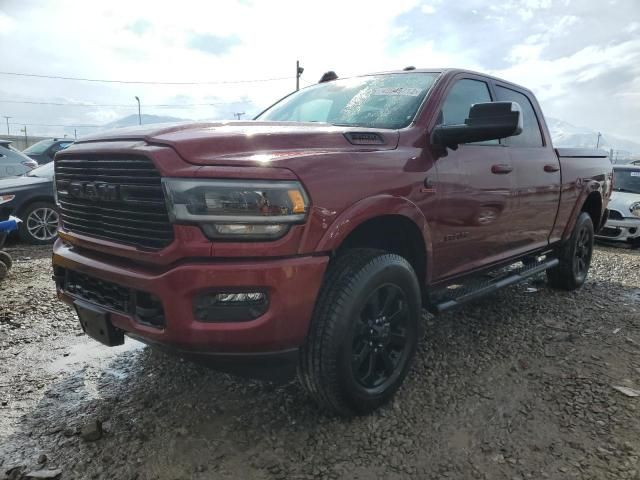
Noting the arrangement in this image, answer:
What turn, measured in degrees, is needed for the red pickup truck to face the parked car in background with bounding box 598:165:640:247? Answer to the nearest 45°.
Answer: approximately 180°

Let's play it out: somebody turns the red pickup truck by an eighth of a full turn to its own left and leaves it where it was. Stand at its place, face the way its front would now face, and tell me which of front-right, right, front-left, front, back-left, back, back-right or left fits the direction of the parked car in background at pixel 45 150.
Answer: back-right

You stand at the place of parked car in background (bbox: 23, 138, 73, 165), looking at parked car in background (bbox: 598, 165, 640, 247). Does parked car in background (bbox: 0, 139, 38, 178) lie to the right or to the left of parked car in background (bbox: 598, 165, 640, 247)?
right

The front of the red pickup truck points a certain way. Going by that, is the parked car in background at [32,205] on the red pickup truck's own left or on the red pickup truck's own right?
on the red pickup truck's own right

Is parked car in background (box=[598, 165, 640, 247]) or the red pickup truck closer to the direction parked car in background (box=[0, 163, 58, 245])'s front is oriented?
the red pickup truck

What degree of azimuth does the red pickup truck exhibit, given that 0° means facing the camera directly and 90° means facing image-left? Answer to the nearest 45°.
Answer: approximately 45°

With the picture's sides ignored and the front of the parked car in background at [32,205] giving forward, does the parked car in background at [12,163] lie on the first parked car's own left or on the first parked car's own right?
on the first parked car's own right

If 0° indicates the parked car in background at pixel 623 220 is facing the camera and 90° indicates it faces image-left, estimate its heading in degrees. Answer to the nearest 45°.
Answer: approximately 45°

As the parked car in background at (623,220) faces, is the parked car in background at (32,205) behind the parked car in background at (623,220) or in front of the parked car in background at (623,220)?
in front

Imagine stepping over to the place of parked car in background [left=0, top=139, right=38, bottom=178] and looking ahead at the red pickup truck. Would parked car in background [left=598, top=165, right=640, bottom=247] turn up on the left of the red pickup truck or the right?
left
